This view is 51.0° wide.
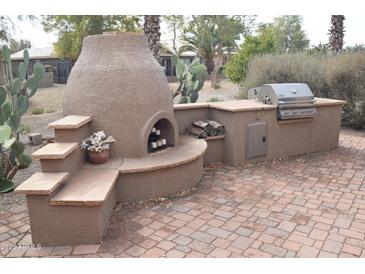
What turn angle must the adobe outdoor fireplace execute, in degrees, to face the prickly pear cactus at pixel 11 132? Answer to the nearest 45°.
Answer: approximately 135° to its right

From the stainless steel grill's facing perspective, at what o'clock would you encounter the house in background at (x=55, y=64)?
The house in background is roughly at 6 o'clock from the stainless steel grill.

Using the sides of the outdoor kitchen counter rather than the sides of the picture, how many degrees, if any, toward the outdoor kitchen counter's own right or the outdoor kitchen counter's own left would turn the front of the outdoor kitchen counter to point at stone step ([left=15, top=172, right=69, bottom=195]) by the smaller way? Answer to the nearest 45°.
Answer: approximately 90° to the outdoor kitchen counter's own right

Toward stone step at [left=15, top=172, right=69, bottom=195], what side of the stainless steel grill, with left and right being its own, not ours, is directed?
right

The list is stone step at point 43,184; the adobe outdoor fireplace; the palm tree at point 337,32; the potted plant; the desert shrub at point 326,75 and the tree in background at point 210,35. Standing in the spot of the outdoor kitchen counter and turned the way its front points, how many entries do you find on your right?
3

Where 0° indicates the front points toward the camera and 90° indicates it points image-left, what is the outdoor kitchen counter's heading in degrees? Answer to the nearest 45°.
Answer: approximately 315°

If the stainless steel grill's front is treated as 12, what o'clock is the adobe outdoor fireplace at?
The adobe outdoor fireplace is roughly at 3 o'clock from the stainless steel grill.

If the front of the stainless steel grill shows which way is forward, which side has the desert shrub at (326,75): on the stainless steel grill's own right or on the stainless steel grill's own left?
on the stainless steel grill's own left

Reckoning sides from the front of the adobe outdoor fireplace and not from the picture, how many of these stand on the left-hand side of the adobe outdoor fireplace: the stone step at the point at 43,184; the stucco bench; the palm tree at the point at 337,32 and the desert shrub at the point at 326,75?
2

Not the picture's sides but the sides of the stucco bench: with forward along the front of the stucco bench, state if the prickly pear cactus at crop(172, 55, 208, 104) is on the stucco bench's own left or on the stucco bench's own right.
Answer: on the stucco bench's own left
